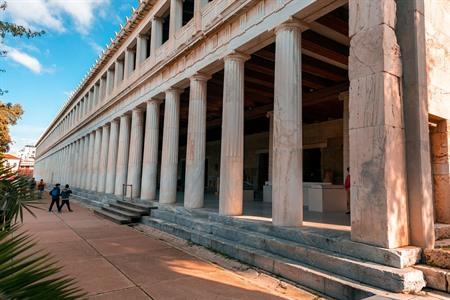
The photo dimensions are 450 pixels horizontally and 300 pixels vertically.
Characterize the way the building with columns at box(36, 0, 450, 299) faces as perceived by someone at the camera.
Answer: facing the viewer and to the left of the viewer
